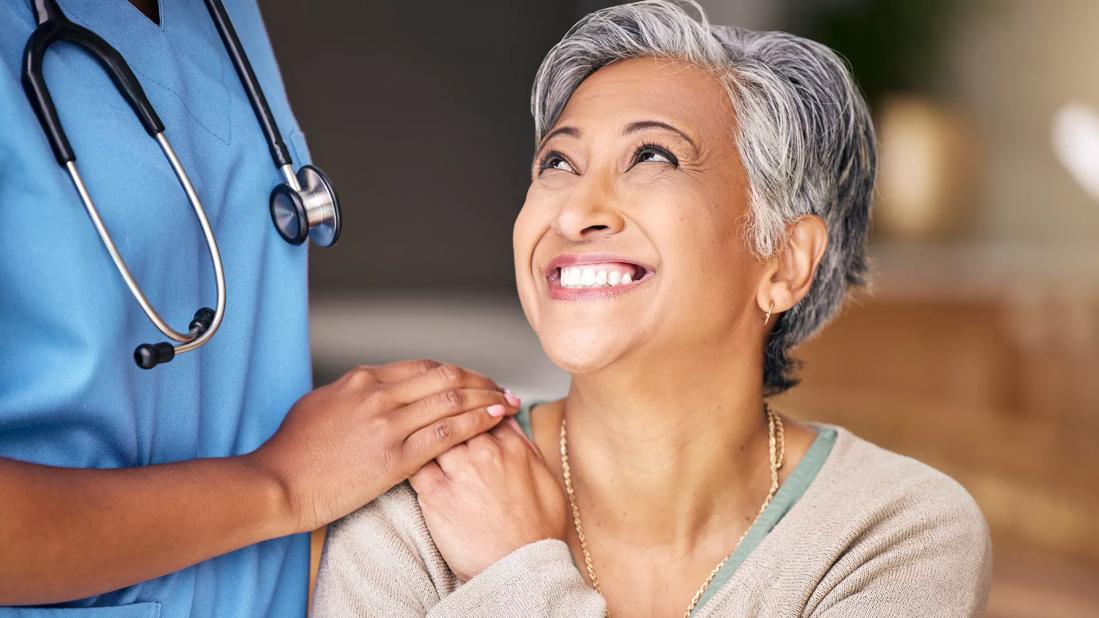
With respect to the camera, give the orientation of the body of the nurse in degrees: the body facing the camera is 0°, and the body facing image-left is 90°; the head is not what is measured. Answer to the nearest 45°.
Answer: approximately 315°

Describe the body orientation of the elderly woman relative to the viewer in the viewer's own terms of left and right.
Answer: facing the viewer

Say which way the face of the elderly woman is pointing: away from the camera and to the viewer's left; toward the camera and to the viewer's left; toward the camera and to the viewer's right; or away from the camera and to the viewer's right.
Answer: toward the camera and to the viewer's left

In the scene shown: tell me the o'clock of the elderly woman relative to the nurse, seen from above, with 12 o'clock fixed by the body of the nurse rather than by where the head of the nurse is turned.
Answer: The elderly woman is roughly at 10 o'clock from the nurse.

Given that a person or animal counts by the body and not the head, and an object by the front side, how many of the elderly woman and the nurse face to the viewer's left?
0
